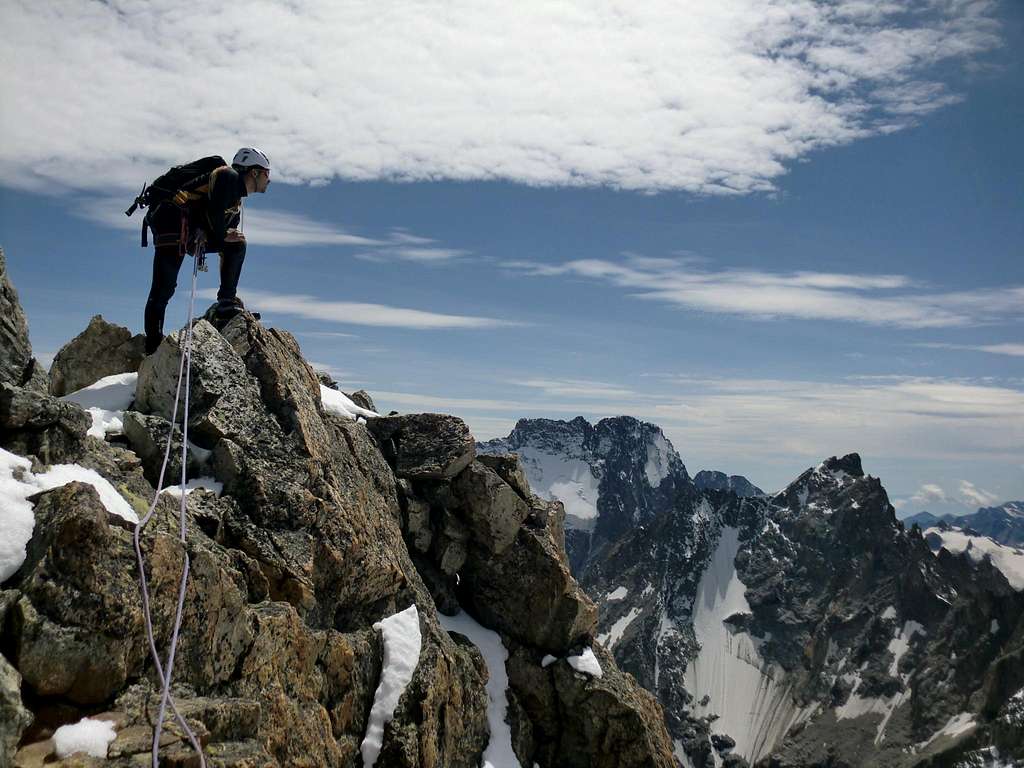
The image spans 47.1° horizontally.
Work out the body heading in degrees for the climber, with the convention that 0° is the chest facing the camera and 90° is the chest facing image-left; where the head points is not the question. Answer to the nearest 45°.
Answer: approximately 270°

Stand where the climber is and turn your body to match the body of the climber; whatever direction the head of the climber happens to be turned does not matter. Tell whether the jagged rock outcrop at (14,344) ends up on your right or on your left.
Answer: on your right

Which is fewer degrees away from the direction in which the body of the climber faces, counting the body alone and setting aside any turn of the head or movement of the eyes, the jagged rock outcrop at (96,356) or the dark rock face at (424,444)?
the dark rock face

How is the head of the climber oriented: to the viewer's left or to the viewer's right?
to the viewer's right

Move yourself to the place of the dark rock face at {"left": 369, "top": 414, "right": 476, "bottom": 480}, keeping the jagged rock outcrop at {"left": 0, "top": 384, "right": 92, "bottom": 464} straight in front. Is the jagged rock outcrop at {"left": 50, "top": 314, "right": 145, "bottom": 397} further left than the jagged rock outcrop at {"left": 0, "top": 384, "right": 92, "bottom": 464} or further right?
right
